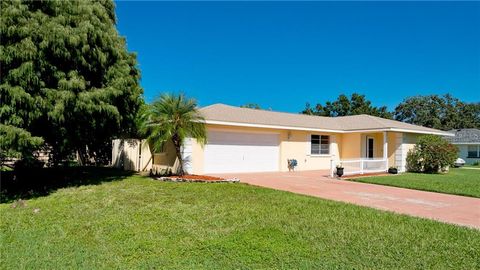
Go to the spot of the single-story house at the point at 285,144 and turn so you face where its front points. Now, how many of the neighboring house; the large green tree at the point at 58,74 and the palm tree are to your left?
1

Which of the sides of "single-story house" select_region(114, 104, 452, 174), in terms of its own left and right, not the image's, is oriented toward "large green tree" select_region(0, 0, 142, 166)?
right

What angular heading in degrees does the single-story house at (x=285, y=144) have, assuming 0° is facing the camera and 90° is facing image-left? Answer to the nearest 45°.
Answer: approximately 315°

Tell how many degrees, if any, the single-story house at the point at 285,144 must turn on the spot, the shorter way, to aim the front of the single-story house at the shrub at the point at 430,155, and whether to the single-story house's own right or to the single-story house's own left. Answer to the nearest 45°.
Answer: approximately 45° to the single-story house's own left

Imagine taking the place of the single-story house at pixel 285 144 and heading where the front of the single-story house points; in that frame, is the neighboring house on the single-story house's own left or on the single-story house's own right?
on the single-story house's own left

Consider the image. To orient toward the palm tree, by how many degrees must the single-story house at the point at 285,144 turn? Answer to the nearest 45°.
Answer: approximately 90° to its right
